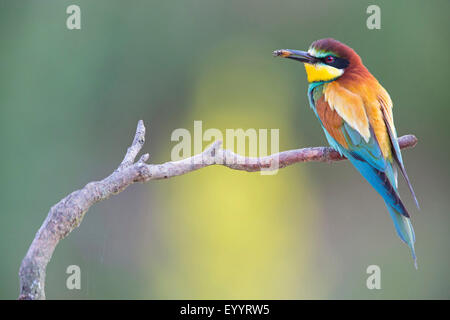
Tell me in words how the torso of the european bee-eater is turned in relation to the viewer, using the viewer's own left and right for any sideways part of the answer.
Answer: facing away from the viewer and to the left of the viewer
